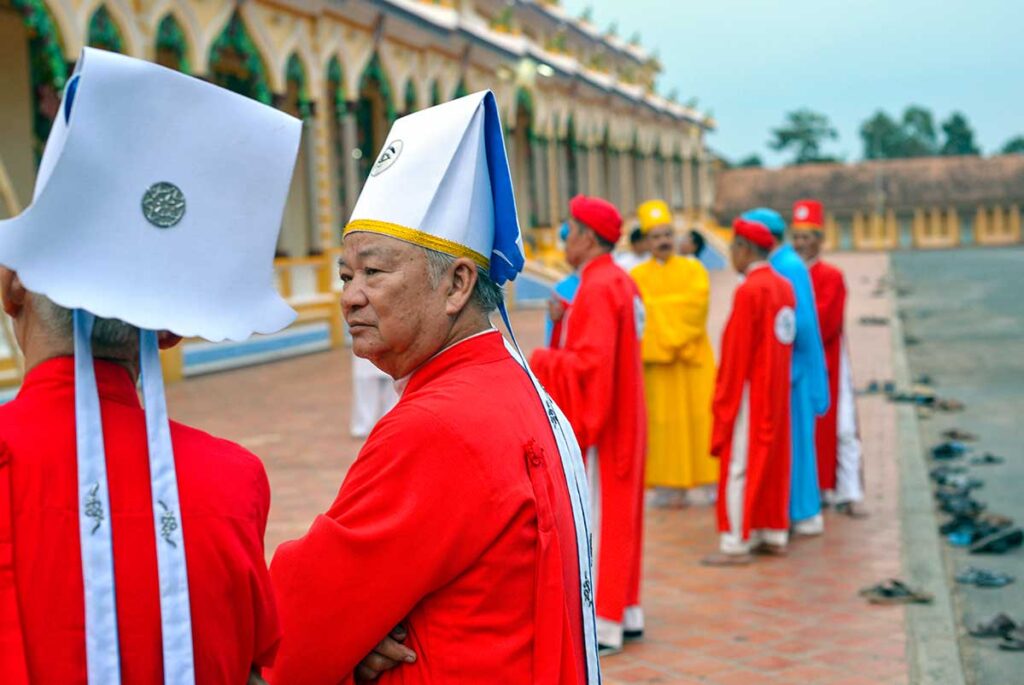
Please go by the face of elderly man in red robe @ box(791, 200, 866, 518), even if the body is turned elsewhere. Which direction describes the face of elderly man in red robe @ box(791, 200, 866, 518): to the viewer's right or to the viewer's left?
to the viewer's left

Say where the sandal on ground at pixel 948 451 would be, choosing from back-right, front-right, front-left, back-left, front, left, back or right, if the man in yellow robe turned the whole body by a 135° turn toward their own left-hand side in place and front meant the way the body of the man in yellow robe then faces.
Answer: front

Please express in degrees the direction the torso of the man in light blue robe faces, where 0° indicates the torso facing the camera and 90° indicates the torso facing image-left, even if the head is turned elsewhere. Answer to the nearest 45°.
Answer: approximately 90°

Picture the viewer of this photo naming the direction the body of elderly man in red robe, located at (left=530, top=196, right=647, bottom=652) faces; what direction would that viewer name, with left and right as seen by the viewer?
facing to the left of the viewer
